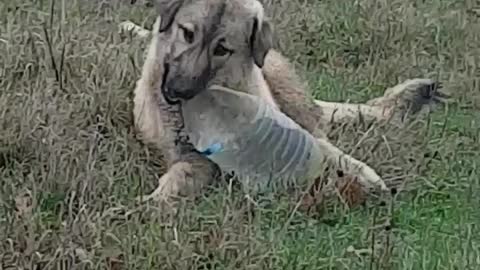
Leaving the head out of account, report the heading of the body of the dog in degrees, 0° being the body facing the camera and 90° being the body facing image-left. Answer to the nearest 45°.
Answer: approximately 0°
